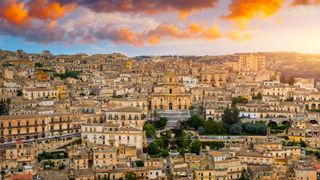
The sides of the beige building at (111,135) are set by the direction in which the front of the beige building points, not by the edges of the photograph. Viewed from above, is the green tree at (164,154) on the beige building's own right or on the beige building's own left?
on the beige building's own left

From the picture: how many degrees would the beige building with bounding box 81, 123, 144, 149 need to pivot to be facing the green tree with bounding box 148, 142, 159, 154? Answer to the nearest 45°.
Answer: approximately 90° to its left

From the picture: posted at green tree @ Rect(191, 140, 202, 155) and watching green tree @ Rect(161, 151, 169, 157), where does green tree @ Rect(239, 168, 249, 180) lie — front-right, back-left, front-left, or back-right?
back-left

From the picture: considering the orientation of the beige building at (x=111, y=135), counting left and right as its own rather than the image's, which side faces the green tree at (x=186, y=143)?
left

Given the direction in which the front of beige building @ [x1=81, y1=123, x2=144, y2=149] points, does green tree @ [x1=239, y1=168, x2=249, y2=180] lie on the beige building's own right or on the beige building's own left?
on the beige building's own left

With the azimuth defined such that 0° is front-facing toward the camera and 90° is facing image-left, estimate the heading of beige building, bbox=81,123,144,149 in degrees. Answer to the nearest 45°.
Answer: approximately 0°

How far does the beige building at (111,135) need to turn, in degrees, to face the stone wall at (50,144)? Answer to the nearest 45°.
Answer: approximately 90° to its right

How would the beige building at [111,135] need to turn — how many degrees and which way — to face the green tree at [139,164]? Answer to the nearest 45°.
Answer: approximately 45° to its left
